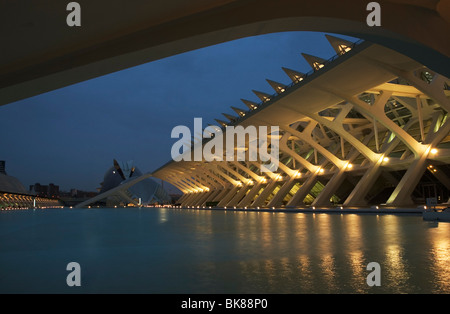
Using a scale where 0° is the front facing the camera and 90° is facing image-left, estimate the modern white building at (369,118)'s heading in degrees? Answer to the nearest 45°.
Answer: approximately 45°
